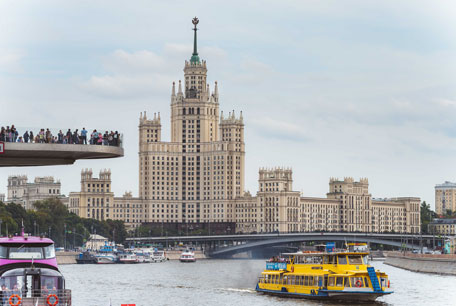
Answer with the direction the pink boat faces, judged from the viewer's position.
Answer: facing the viewer
